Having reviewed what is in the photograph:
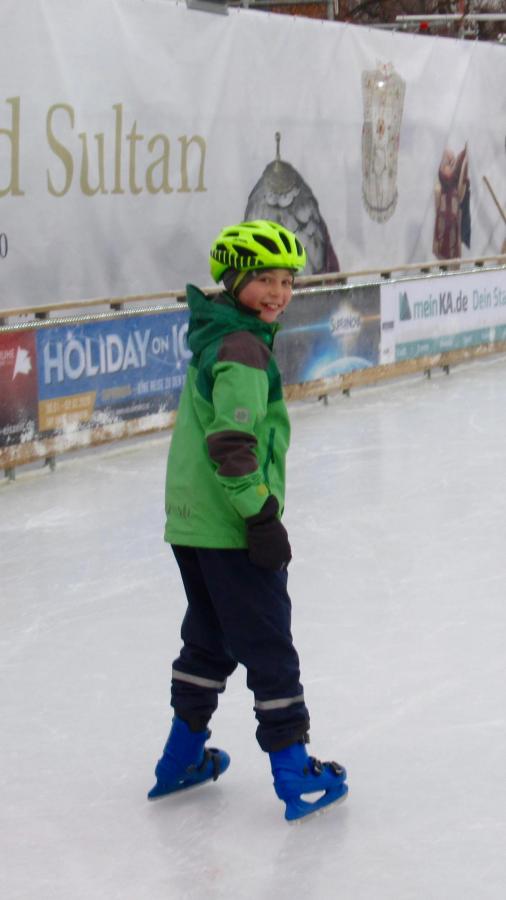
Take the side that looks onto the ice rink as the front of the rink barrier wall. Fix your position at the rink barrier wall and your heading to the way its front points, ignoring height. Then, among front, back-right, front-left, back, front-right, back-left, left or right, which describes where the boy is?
front-right

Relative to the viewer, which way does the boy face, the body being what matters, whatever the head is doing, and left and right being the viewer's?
facing to the right of the viewer

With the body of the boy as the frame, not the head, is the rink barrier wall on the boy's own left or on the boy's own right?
on the boy's own left

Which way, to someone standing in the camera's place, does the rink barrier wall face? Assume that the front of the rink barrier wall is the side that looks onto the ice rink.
facing the viewer and to the right of the viewer

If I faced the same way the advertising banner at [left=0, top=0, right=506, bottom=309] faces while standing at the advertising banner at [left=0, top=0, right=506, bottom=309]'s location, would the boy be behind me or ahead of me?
ahead

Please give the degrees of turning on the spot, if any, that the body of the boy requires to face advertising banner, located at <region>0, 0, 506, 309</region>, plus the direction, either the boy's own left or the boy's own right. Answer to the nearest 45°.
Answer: approximately 90° to the boy's own left

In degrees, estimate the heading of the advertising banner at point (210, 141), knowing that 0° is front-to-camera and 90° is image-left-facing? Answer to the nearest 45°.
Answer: approximately 315°

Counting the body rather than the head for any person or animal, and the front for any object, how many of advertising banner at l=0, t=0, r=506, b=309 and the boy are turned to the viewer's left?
0
